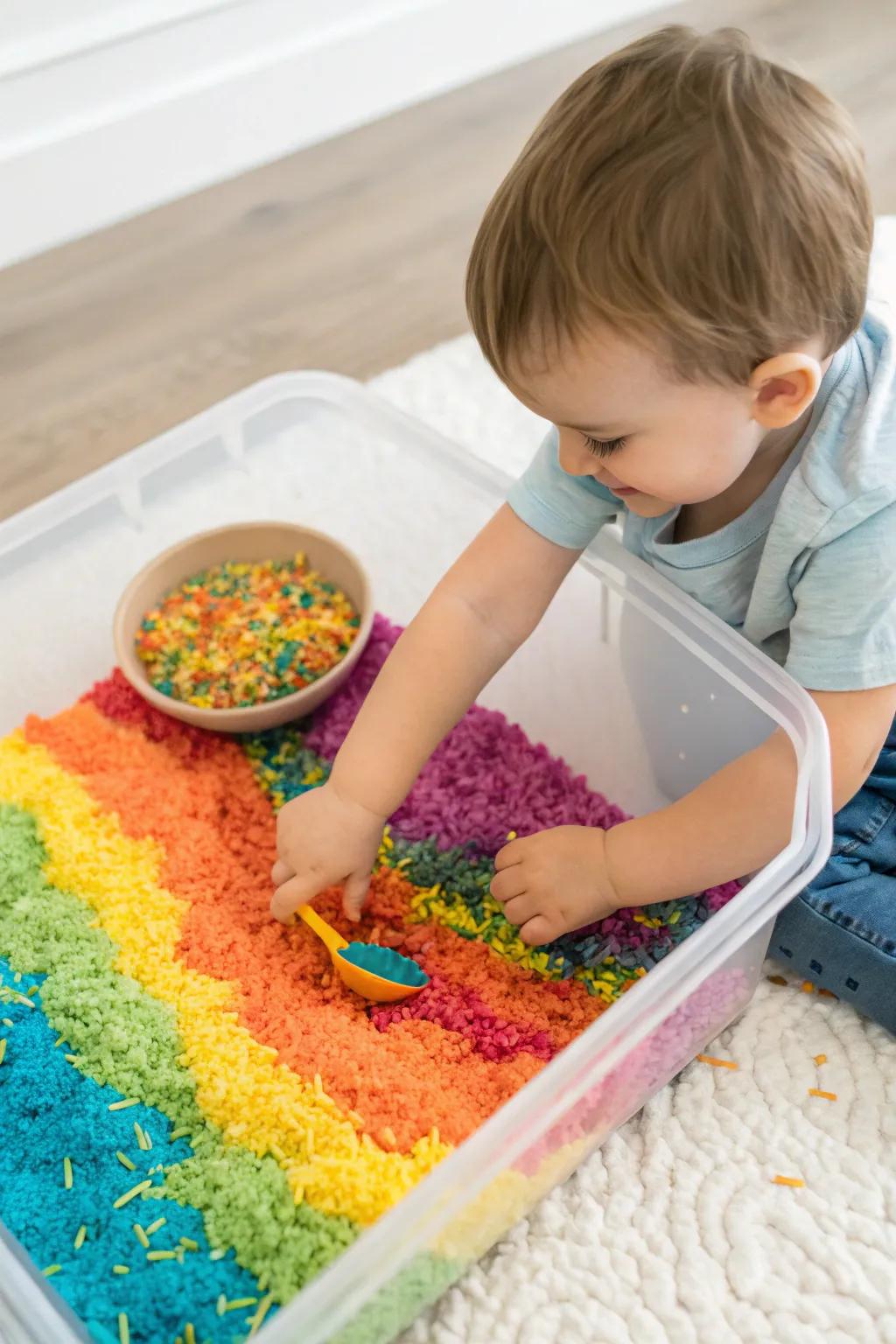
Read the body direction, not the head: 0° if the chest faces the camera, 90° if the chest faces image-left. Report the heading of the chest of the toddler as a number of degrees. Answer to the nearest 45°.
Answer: approximately 45°
